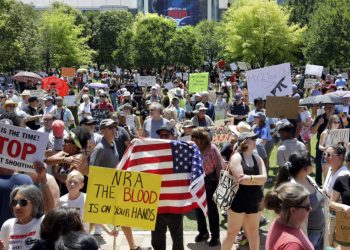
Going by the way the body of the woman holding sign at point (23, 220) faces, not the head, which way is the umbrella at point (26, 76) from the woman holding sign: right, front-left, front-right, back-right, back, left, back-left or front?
back-right

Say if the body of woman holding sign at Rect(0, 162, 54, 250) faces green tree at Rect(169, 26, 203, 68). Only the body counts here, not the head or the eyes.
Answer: no

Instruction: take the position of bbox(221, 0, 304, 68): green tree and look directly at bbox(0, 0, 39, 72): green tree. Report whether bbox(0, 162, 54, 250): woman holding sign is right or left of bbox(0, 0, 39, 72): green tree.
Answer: left

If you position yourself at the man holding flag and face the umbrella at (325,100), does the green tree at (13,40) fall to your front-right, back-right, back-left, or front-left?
front-left

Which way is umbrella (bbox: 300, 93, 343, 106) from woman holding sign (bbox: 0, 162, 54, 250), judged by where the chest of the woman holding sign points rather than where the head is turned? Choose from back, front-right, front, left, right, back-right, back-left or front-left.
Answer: back

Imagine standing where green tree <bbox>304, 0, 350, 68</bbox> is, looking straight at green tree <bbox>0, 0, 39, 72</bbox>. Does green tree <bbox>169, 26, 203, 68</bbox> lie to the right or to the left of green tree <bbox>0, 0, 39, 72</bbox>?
right

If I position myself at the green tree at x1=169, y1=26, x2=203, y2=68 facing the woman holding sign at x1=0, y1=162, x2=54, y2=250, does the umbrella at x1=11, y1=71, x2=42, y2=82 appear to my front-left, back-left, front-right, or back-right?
front-right

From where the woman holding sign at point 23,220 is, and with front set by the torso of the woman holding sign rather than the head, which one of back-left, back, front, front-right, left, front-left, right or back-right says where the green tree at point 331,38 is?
back

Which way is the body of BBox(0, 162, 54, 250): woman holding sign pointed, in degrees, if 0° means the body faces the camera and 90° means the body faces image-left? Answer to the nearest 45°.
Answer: approximately 45°

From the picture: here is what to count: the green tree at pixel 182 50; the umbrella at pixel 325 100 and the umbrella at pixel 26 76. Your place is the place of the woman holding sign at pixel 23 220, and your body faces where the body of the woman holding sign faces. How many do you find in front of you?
0

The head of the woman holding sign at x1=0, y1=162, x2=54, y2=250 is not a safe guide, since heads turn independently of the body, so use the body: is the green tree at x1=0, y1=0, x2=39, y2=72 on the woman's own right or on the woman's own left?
on the woman's own right

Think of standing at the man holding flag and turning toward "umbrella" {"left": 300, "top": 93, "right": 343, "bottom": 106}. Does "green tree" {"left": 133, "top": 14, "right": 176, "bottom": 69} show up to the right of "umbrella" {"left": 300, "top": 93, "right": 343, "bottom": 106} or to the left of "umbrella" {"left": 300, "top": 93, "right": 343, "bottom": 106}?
left
